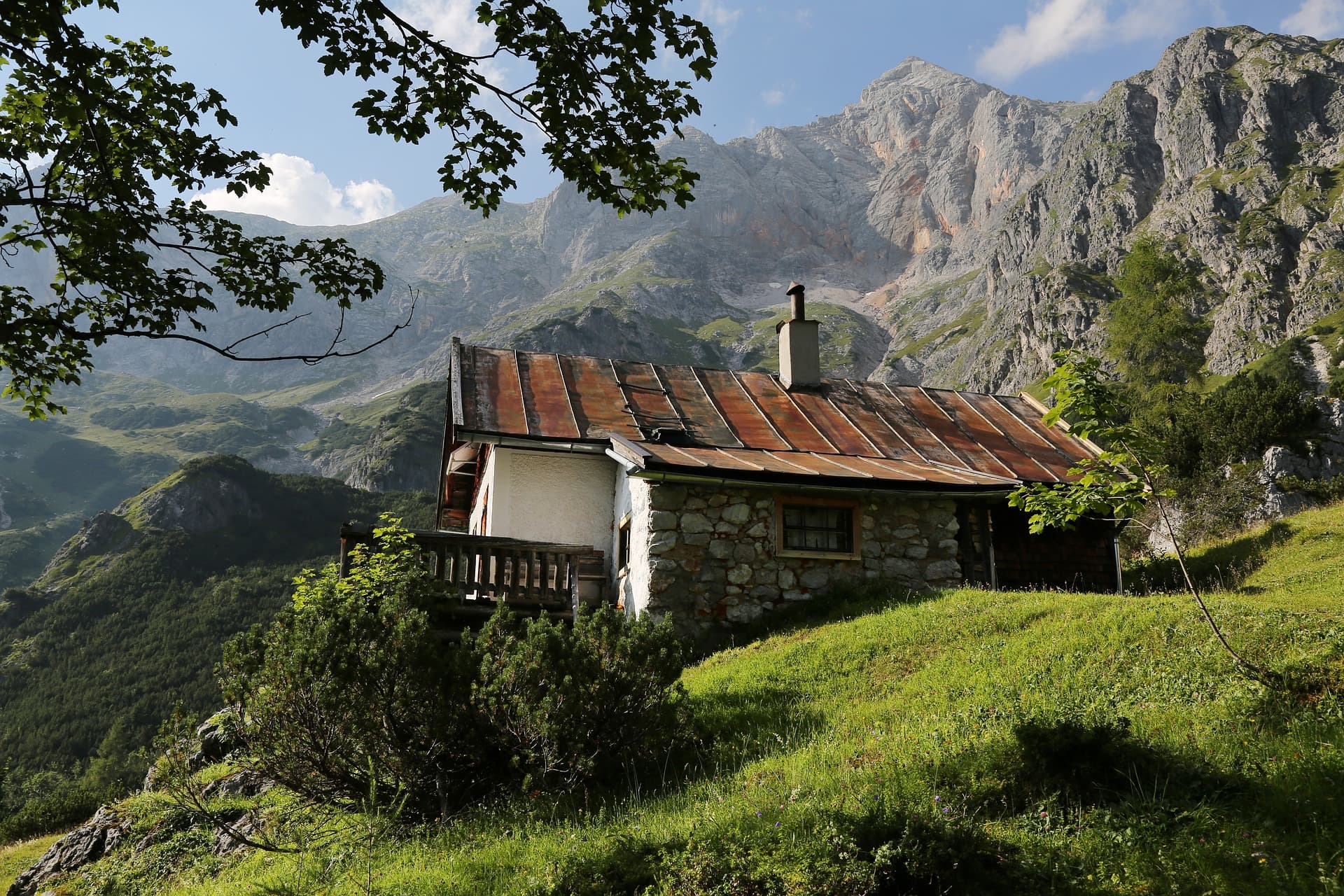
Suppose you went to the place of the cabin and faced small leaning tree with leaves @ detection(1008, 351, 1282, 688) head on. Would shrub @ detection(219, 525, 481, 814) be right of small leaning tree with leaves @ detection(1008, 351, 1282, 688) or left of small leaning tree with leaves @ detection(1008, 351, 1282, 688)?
right
